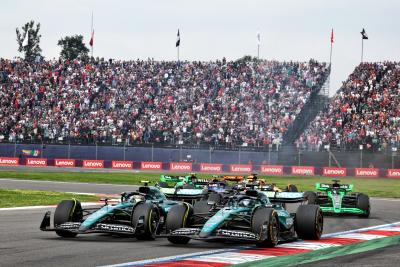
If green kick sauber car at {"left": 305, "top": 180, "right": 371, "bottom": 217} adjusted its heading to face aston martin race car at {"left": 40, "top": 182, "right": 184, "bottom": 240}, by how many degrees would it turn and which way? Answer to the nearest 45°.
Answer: approximately 45° to its right

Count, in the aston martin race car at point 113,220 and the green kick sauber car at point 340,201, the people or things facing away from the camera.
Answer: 0

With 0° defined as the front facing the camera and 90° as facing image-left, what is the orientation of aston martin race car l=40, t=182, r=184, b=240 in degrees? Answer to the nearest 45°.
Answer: approximately 45°

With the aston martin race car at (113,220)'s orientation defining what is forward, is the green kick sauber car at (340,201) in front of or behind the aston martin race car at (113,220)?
behind

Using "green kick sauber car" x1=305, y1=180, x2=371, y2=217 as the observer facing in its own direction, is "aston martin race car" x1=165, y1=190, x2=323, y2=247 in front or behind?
in front

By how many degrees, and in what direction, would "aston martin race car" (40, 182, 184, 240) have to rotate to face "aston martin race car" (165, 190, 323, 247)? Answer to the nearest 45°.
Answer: approximately 135° to its left

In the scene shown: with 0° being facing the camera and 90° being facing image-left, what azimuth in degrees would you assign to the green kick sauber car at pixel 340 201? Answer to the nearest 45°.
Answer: approximately 0°
